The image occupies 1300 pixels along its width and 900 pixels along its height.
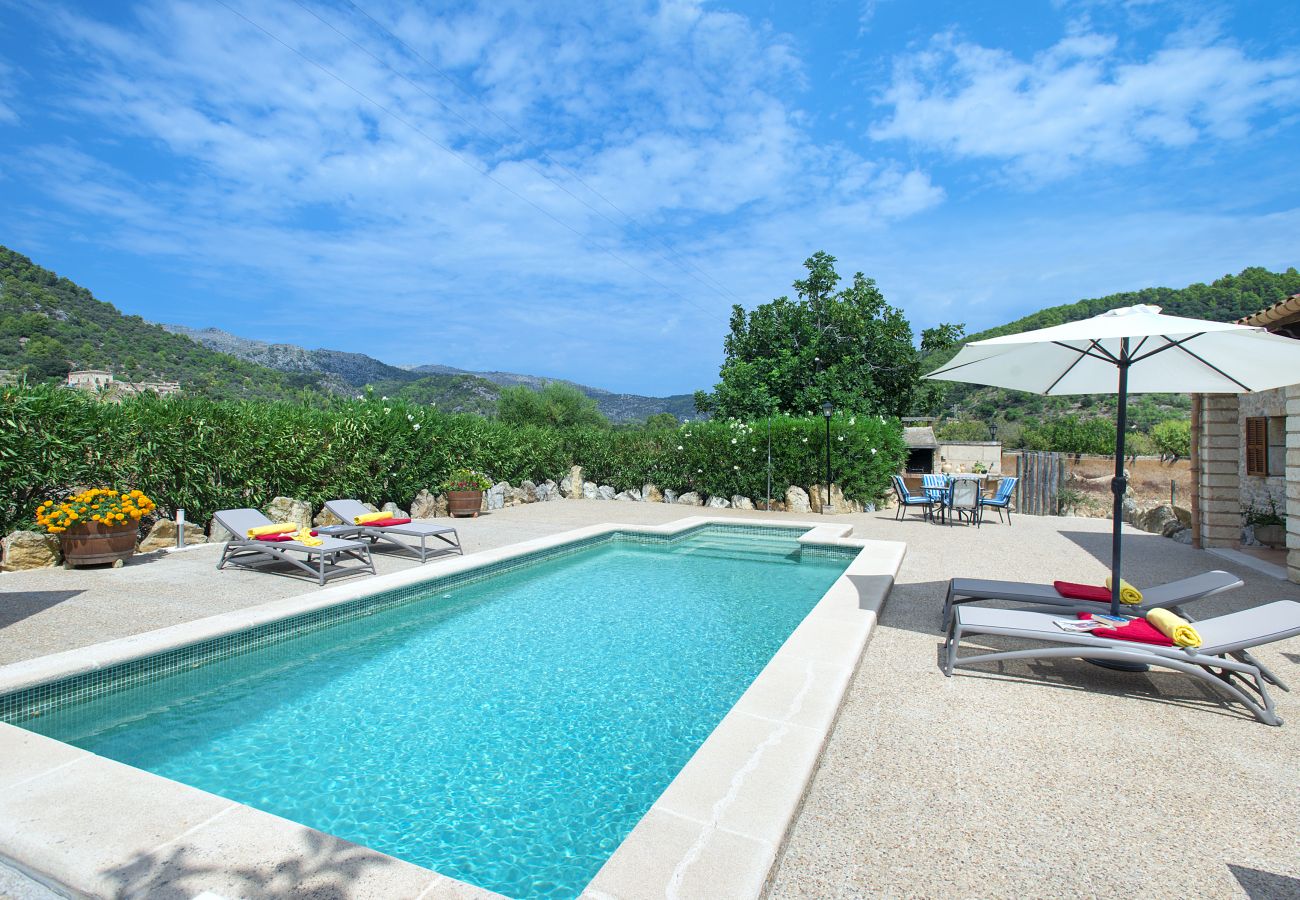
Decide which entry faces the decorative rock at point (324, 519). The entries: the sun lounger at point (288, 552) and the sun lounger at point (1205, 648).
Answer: the sun lounger at point (1205, 648)

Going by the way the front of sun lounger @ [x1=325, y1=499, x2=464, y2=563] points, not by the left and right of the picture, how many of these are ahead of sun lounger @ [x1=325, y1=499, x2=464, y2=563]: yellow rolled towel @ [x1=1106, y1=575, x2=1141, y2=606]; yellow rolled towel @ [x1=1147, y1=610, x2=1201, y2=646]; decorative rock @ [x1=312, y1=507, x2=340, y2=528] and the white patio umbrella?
3

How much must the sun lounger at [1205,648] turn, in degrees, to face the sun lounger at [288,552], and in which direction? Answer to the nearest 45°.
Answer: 0° — it already faces it

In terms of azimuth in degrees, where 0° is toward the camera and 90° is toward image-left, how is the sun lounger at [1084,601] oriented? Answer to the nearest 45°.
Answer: approximately 90°

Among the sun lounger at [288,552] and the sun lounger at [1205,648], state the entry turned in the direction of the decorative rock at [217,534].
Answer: the sun lounger at [1205,648]

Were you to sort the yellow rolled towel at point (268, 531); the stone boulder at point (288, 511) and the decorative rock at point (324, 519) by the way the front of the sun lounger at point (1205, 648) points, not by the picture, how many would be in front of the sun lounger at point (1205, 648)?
3

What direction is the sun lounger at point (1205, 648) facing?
to the viewer's left

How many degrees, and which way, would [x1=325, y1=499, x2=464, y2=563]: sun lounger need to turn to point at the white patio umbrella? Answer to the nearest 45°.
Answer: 0° — it already faces it

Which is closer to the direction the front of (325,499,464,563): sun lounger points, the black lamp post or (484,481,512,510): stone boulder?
the black lamp post
